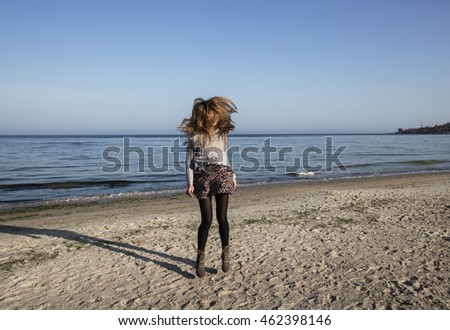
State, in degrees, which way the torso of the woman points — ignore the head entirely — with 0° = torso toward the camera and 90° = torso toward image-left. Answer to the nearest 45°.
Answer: approximately 0°

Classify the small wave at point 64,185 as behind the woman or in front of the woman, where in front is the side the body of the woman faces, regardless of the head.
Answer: behind
